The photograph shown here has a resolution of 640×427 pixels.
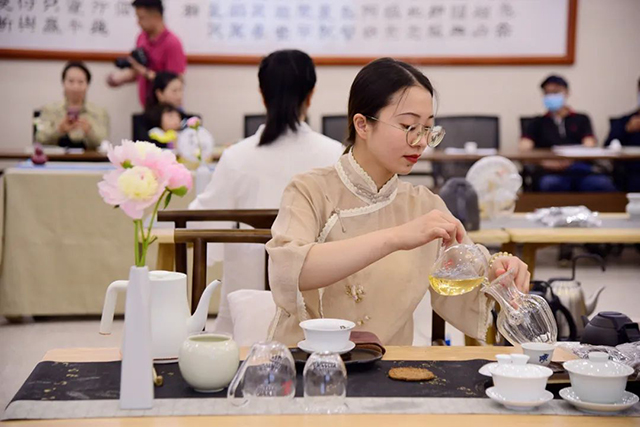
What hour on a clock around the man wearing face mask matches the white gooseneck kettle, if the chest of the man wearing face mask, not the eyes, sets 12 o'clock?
The white gooseneck kettle is roughly at 12 o'clock from the man wearing face mask.

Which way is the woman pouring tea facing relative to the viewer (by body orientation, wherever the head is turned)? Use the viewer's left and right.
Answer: facing the viewer and to the right of the viewer

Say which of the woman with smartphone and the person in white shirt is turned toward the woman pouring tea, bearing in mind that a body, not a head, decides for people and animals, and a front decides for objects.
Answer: the woman with smartphone

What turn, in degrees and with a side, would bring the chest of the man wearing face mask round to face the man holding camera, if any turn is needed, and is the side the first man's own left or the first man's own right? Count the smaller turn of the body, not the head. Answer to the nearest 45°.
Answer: approximately 90° to the first man's own right

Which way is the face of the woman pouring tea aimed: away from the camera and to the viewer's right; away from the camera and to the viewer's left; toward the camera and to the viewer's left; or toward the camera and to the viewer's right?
toward the camera and to the viewer's right

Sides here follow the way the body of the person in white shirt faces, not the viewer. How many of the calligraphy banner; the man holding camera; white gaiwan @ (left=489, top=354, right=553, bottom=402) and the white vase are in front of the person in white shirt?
2

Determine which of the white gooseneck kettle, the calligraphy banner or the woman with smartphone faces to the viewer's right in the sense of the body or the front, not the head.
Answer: the white gooseneck kettle

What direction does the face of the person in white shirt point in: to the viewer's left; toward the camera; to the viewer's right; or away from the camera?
away from the camera

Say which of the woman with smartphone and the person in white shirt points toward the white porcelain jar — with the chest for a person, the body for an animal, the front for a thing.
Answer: the woman with smartphone

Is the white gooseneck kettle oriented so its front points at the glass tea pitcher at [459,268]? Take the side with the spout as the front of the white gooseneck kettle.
yes

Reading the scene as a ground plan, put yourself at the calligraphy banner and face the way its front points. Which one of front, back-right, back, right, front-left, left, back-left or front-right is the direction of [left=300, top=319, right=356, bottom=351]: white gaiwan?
front

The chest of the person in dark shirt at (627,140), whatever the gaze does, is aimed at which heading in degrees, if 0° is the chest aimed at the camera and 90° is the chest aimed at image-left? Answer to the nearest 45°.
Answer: approximately 0°

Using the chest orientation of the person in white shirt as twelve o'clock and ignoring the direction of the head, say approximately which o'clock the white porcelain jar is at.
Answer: The white porcelain jar is roughly at 6 o'clock from the person in white shirt.

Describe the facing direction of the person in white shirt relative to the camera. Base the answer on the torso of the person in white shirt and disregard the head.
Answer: away from the camera

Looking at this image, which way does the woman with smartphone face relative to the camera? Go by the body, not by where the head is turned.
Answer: toward the camera

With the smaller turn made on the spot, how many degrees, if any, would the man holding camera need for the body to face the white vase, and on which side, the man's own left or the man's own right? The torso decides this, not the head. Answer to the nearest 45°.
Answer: approximately 45° to the man's own left

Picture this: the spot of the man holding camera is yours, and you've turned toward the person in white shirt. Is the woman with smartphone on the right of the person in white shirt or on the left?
right
